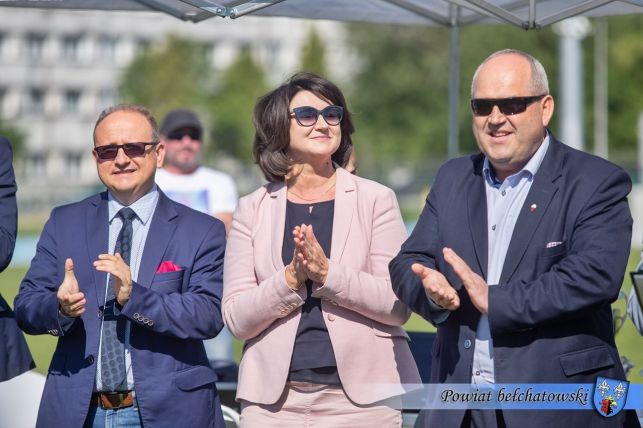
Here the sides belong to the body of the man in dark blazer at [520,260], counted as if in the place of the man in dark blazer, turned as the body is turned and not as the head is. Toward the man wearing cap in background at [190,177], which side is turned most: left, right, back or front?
right

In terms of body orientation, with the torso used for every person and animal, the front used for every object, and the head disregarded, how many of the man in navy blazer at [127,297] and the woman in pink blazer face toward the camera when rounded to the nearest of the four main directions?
2

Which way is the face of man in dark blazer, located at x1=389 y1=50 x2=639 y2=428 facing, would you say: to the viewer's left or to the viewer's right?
to the viewer's left

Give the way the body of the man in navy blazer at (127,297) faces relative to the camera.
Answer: toward the camera

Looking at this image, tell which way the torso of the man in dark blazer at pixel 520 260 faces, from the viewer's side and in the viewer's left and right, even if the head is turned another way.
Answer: facing the viewer and to the left of the viewer

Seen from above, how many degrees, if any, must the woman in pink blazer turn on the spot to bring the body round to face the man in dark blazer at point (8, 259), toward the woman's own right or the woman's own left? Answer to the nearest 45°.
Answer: approximately 90° to the woman's own right

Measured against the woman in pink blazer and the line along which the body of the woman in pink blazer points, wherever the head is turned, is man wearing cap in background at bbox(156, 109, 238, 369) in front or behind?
behind

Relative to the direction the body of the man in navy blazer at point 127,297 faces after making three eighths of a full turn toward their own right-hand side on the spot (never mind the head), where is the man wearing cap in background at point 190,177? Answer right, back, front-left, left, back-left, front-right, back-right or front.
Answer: front-right

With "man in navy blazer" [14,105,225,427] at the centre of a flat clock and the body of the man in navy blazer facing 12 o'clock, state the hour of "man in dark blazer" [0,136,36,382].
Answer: The man in dark blazer is roughly at 4 o'clock from the man in navy blazer.

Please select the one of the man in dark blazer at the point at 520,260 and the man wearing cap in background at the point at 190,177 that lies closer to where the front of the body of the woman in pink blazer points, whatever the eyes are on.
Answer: the man in dark blazer
